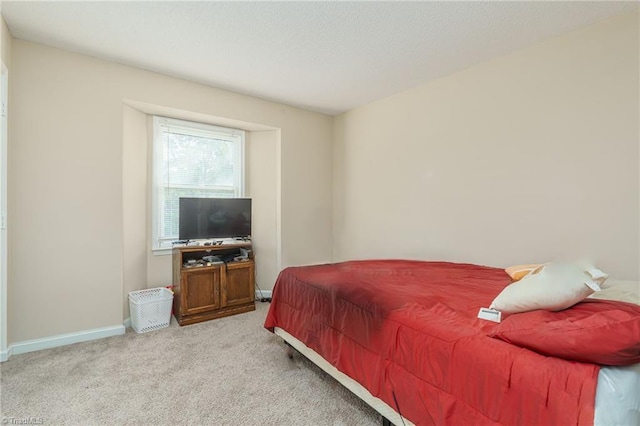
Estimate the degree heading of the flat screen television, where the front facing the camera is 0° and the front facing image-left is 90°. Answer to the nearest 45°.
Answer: approximately 0°

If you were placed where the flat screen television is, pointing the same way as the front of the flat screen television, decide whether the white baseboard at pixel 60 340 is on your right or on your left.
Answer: on your right

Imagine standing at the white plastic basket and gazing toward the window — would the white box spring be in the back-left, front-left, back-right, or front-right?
back-right

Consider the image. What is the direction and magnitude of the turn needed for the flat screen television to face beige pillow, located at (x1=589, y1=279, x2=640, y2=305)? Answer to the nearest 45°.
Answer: approximately 45° to its left

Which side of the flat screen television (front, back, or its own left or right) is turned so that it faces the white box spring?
front

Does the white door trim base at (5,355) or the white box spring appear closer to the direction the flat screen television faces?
the white box spring

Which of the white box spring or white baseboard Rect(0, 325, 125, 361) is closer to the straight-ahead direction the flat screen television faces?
the white box spring

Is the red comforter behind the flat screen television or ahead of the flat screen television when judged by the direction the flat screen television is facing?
ahead

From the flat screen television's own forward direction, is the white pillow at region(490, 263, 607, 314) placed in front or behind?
in front

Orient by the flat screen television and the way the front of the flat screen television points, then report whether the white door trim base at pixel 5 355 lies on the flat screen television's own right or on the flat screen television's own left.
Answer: on the flat screen television's own right
